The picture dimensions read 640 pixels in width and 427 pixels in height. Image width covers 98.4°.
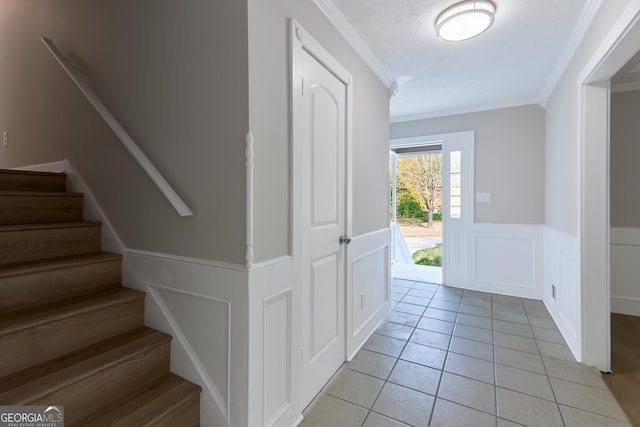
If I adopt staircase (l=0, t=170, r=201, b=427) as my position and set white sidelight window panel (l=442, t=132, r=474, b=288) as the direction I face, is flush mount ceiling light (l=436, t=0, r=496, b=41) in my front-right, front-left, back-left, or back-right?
front-right

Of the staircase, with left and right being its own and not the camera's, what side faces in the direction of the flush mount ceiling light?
front

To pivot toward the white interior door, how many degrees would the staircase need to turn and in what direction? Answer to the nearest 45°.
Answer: approximately 45° to its left

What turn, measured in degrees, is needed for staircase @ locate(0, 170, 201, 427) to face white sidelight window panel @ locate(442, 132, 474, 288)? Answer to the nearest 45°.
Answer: approximately 45° to its left
